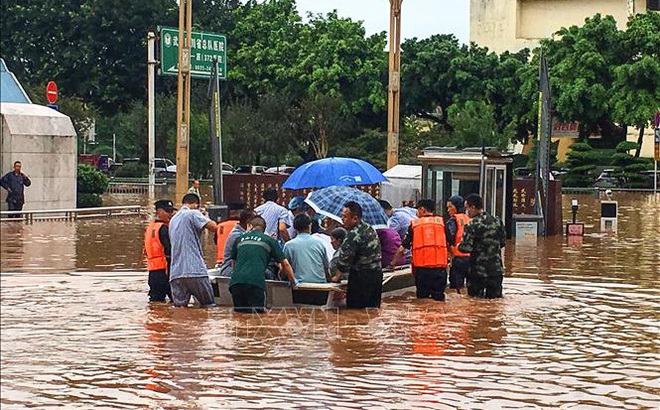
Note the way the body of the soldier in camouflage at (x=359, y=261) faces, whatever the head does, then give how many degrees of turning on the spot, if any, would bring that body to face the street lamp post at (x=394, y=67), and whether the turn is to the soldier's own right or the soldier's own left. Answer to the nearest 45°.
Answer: approximately 45° to the soldier's own right

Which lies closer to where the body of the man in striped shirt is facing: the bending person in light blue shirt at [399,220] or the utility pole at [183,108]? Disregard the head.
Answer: the bending person in light blue shirt

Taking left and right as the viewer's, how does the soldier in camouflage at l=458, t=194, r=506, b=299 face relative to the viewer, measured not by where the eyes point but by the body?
facing away from the viewer and to the left of the viewer

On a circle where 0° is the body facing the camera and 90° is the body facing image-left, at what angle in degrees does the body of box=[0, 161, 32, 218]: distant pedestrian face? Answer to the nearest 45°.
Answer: approximately 0°

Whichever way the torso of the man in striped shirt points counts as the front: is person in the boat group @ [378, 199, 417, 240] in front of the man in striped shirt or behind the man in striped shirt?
in front

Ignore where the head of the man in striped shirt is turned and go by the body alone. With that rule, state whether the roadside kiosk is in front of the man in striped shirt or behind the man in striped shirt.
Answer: in front

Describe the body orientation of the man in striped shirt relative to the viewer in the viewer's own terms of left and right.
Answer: facing away from the viewer and to the right of the viewer

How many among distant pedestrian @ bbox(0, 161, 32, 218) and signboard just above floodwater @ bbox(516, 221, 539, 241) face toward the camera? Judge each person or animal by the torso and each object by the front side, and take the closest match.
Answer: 2

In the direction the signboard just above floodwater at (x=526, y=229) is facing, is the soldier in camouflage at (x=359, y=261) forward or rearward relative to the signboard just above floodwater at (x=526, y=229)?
forward

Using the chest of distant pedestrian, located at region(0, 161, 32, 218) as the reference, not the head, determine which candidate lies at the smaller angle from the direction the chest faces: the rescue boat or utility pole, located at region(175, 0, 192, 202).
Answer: the rescue boat

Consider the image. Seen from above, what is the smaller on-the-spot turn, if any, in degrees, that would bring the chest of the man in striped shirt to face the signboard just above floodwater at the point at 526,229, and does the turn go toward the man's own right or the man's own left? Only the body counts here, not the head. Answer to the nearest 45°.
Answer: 0° — they already face it
